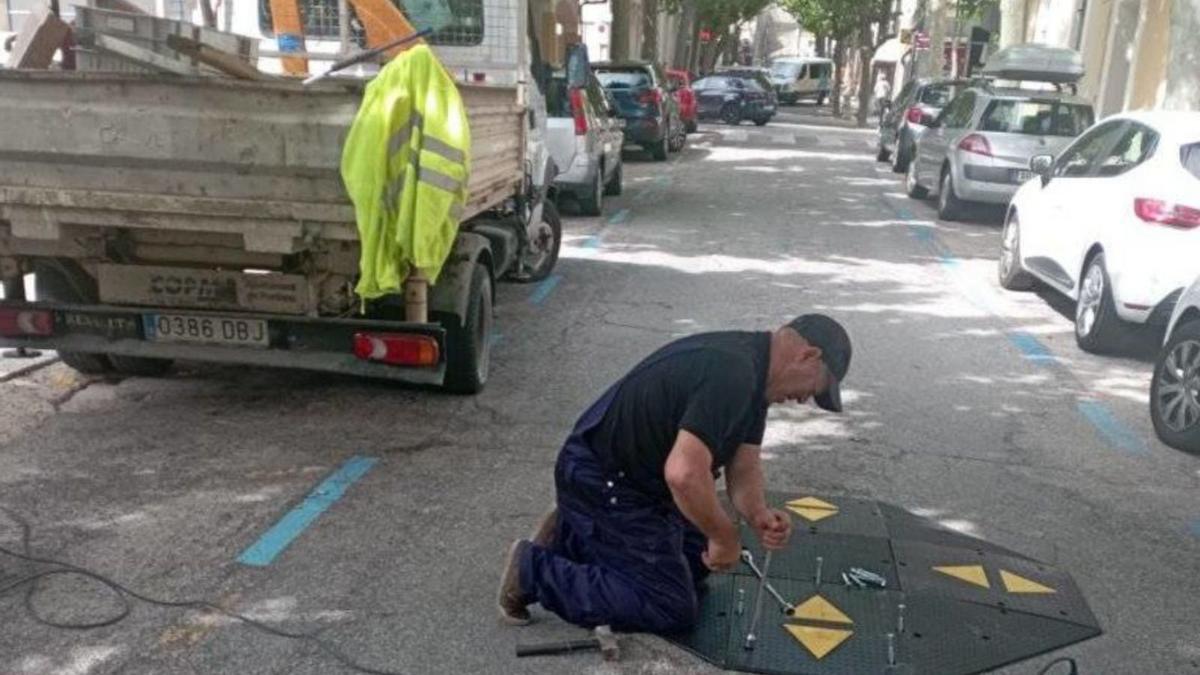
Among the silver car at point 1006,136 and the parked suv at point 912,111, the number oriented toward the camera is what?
0

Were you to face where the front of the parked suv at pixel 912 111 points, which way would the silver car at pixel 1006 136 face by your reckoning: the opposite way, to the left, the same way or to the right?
the same way

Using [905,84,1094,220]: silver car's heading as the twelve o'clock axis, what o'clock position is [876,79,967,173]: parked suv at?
The parked suv is roughly at 1 o'clock from the silver car.

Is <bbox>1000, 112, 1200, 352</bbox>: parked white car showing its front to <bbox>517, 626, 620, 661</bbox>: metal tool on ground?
no

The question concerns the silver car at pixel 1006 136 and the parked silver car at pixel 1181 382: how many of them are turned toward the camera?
0

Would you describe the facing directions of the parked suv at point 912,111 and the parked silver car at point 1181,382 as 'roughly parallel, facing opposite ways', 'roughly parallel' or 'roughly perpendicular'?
roughly parallel

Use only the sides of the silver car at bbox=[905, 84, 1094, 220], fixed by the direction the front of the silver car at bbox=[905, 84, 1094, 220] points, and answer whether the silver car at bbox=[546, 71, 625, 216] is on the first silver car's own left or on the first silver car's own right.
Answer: on the first silver car's own left

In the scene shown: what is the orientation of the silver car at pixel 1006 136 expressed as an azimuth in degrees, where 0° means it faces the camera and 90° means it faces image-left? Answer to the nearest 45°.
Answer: approximately 135°

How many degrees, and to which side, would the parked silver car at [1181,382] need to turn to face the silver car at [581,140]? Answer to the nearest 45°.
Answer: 0° — it already faces it

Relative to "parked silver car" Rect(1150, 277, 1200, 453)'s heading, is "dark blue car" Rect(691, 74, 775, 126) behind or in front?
in front

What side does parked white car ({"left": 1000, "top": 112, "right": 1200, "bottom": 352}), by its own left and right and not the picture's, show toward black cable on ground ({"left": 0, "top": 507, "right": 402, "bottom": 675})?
left

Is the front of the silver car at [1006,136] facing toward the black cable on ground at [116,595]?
no

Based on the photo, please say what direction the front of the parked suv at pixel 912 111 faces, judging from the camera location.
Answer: facing away from the viewer and to the left of the viewer

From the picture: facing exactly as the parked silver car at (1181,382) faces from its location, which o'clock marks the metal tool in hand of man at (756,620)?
The metal tool in hand of man is roughly at 8 o'clock from the parked silver car.

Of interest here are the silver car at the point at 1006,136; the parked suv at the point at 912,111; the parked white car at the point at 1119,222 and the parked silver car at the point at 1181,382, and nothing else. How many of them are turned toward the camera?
0

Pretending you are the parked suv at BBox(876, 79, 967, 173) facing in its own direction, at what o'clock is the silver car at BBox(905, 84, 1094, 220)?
The silver car is roughly at 7 o'clock from the parked suv.

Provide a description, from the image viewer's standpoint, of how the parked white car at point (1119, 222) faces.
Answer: facing away from the viewer and to the left of the viewer

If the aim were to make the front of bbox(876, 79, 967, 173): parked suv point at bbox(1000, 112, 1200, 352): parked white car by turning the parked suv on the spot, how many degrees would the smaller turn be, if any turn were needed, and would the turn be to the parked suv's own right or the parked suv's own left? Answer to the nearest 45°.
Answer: approximately 135° to the parked suv's own left

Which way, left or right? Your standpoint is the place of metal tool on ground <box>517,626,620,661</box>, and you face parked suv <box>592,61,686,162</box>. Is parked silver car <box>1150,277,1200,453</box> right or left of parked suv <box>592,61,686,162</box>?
right

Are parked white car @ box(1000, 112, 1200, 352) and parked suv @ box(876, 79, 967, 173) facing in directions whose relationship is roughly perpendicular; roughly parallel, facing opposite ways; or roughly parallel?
roughly parallel

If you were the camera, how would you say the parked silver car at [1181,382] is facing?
facing away from the viewer and to the left of the viewer

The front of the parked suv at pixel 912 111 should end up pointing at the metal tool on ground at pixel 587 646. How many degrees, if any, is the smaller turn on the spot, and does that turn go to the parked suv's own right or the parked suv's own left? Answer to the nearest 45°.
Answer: approximately 135° to the parked suv's own left

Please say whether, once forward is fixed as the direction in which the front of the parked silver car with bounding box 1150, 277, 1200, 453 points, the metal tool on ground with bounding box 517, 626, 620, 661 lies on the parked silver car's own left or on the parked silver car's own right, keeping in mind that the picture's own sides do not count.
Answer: on the parked silver car's own left

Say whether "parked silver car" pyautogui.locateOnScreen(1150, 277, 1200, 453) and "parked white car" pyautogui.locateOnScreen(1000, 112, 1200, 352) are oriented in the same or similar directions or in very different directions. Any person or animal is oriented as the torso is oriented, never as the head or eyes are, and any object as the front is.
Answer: same or similar directions
